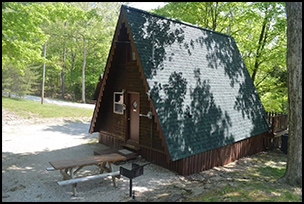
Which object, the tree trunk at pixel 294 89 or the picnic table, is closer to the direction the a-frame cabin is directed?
the picnic table

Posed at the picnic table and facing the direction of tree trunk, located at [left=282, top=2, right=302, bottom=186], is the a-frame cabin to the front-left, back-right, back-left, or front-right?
front-left

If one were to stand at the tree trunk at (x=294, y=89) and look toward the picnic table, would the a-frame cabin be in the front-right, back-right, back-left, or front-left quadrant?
front-right

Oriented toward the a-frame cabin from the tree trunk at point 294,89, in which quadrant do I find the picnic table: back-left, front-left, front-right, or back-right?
front-left

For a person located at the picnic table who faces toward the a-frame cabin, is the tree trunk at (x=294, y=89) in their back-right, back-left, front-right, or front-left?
front-right

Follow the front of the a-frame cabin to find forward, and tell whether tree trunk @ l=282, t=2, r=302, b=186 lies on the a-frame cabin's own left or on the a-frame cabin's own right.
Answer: on the a-frame cabin's own left

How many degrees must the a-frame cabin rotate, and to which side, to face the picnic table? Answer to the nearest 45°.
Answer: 0° — it already faces it
